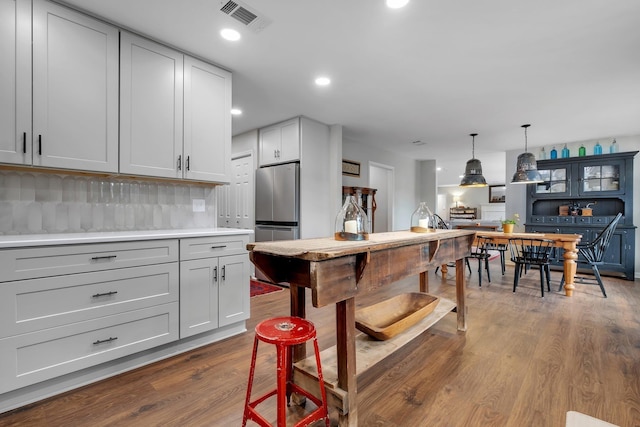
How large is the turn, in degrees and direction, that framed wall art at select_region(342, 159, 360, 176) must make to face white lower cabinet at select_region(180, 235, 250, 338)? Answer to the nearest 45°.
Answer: approximately 45° to its right

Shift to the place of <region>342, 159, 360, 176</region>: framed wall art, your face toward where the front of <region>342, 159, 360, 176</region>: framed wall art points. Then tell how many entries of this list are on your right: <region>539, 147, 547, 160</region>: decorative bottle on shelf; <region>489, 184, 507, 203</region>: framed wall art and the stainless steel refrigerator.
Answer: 1

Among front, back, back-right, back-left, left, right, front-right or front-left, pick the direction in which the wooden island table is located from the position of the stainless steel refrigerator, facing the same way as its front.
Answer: front-left

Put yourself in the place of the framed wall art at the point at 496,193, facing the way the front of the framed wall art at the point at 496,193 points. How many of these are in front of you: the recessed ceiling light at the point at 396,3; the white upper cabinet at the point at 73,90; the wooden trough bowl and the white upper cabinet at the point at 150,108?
4

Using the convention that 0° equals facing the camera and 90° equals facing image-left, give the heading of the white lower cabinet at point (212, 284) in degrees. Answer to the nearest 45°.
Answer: approximately 315°

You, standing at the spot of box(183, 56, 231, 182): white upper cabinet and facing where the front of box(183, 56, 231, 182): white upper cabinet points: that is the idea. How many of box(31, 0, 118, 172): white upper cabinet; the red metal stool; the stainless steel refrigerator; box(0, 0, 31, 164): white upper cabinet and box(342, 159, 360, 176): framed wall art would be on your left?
2

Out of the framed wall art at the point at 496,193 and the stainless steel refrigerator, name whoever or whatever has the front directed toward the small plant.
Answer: the framed wall art

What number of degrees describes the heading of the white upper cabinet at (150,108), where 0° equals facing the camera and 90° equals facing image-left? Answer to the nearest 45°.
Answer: approximately 315°

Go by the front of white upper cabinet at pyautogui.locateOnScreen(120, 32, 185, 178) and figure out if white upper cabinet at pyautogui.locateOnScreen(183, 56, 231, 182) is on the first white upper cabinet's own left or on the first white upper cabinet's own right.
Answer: on the first white upper cabinet's own left

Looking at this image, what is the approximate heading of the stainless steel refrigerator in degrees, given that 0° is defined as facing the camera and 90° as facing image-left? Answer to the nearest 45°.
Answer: approximately 45°

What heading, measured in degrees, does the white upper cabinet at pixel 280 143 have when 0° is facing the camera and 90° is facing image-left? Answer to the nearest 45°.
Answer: approximately 45°
